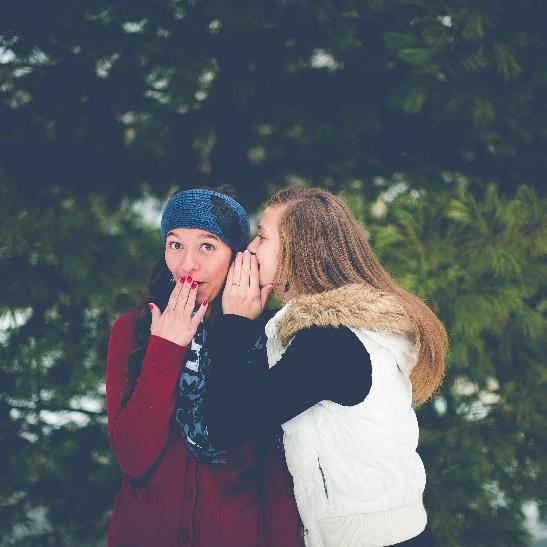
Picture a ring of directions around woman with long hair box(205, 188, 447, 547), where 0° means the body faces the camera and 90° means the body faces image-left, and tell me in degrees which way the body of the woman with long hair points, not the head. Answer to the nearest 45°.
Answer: approximately 90°

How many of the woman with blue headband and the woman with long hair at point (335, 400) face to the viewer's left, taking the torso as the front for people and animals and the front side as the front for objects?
1

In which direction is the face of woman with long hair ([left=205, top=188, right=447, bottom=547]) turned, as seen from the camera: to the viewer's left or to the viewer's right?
to the viewer's left

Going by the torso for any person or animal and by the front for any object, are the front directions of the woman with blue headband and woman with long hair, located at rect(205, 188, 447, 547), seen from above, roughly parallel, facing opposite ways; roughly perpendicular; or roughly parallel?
roughly perpendicular

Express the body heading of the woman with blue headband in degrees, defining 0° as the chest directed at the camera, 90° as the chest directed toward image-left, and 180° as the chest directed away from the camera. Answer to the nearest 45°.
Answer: approximately 0°
